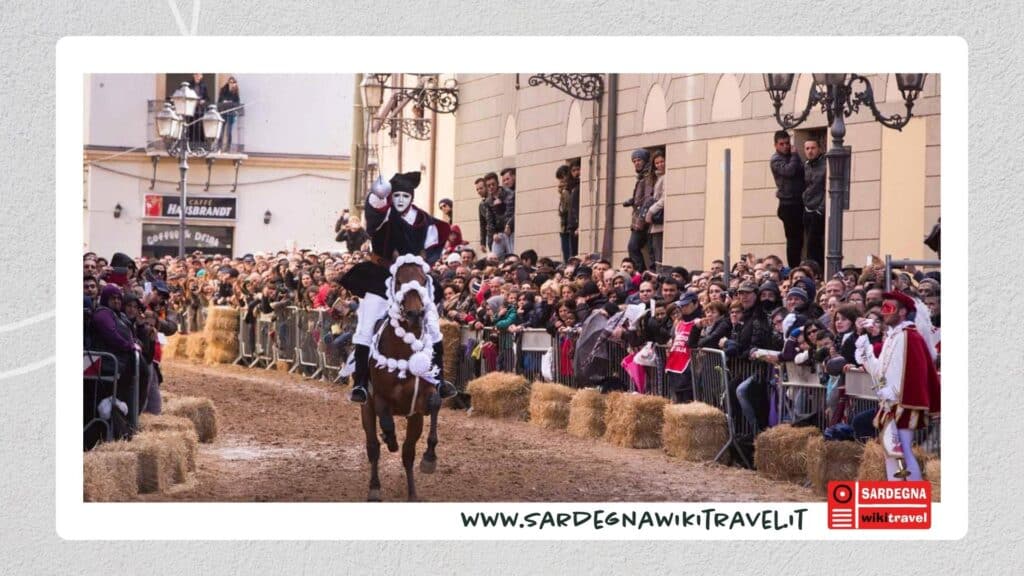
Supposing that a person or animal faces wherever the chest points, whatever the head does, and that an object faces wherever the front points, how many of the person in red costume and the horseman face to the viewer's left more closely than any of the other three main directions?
1

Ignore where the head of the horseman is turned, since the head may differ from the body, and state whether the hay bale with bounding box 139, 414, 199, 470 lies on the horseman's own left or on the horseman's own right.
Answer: on the horseman's own right

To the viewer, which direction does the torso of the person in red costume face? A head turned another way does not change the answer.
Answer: to the viewer's left

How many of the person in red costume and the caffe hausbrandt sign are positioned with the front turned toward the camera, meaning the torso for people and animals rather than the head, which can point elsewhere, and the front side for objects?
1
